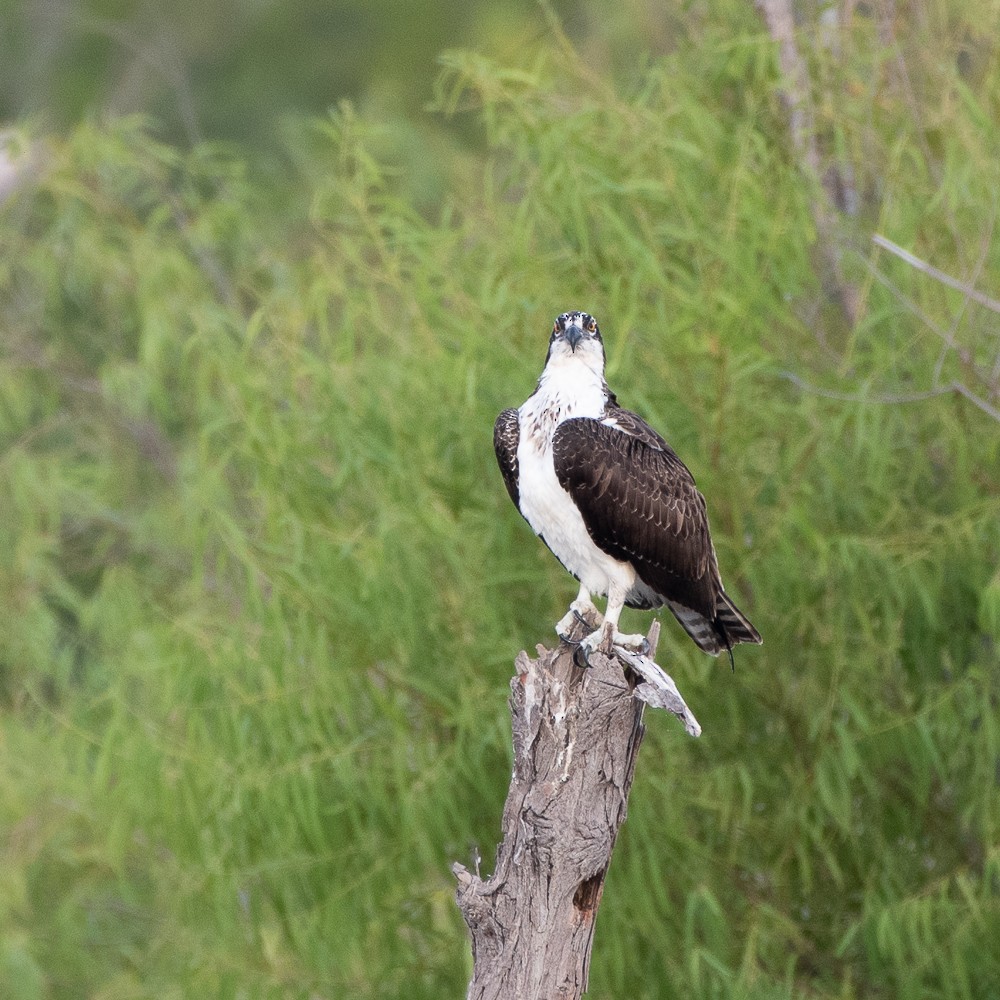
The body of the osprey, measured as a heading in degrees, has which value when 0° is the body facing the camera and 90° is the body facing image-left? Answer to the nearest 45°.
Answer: approximately 45°

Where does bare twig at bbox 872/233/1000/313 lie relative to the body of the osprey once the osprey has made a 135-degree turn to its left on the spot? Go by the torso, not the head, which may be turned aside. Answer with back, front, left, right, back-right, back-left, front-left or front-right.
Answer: front

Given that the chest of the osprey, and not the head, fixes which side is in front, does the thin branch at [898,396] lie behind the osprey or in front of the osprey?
behind
